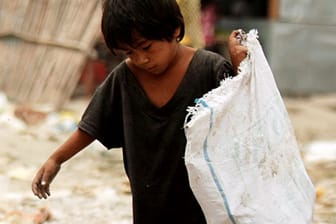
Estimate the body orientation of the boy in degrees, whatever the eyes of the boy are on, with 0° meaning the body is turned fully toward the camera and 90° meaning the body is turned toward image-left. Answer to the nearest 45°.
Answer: approximately 0°
